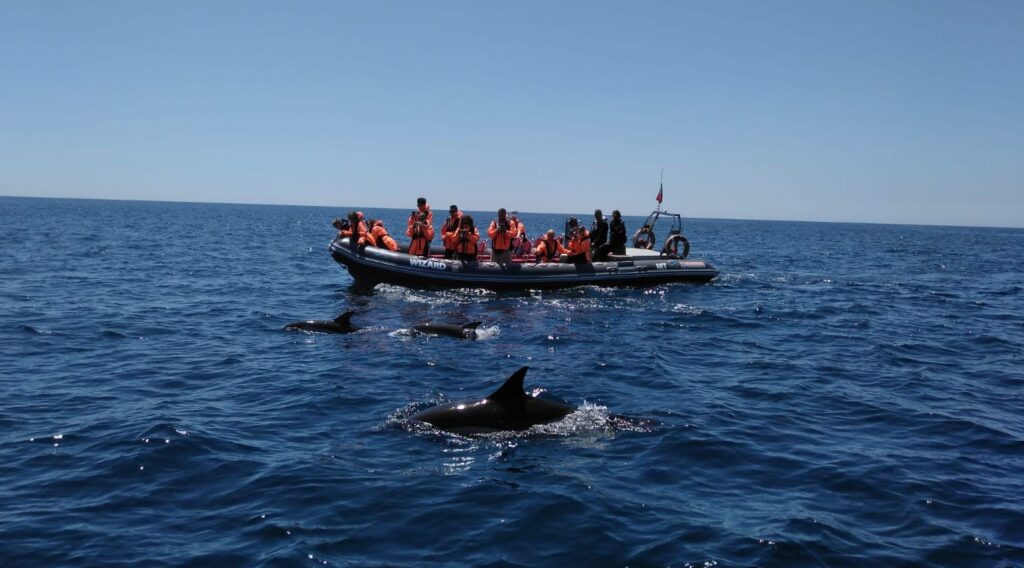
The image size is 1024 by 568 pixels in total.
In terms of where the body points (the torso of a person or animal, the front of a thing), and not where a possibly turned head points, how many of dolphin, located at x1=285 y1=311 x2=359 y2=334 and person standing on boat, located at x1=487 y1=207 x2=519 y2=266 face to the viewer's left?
1

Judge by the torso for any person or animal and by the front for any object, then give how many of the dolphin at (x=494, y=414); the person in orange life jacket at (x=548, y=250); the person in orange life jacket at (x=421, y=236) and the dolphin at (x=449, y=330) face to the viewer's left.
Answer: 2

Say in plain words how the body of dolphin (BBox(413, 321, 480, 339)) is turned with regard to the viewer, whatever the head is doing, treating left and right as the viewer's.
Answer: facing to the left of the viewer

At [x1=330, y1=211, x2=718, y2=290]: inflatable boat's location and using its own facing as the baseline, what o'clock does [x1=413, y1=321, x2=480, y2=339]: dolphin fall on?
The dolphin is roughly at 9 o'clock from the inflatable boat.

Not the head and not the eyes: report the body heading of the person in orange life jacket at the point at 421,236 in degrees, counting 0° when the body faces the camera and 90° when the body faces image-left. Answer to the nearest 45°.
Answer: approximately 0°

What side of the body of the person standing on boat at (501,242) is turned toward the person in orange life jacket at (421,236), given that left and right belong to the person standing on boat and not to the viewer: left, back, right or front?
right

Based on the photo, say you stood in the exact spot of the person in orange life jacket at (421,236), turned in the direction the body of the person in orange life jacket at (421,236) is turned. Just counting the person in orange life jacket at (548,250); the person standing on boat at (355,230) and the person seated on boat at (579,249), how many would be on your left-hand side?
2

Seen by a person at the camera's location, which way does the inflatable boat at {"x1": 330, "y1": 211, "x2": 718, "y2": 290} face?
facing to the left of the viewer

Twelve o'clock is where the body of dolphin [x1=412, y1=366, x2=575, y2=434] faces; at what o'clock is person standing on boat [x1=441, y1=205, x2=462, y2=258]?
The person standing on boat is roughly at 3 o'clock from the dolphin.

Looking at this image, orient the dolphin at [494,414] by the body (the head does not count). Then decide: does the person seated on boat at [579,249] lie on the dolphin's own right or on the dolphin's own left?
on the dolphin's own right

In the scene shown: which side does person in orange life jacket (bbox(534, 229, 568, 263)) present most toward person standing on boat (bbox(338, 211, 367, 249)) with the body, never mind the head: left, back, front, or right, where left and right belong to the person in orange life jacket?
right

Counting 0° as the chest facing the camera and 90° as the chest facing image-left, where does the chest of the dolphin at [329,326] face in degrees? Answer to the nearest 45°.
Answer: approximately 90°
